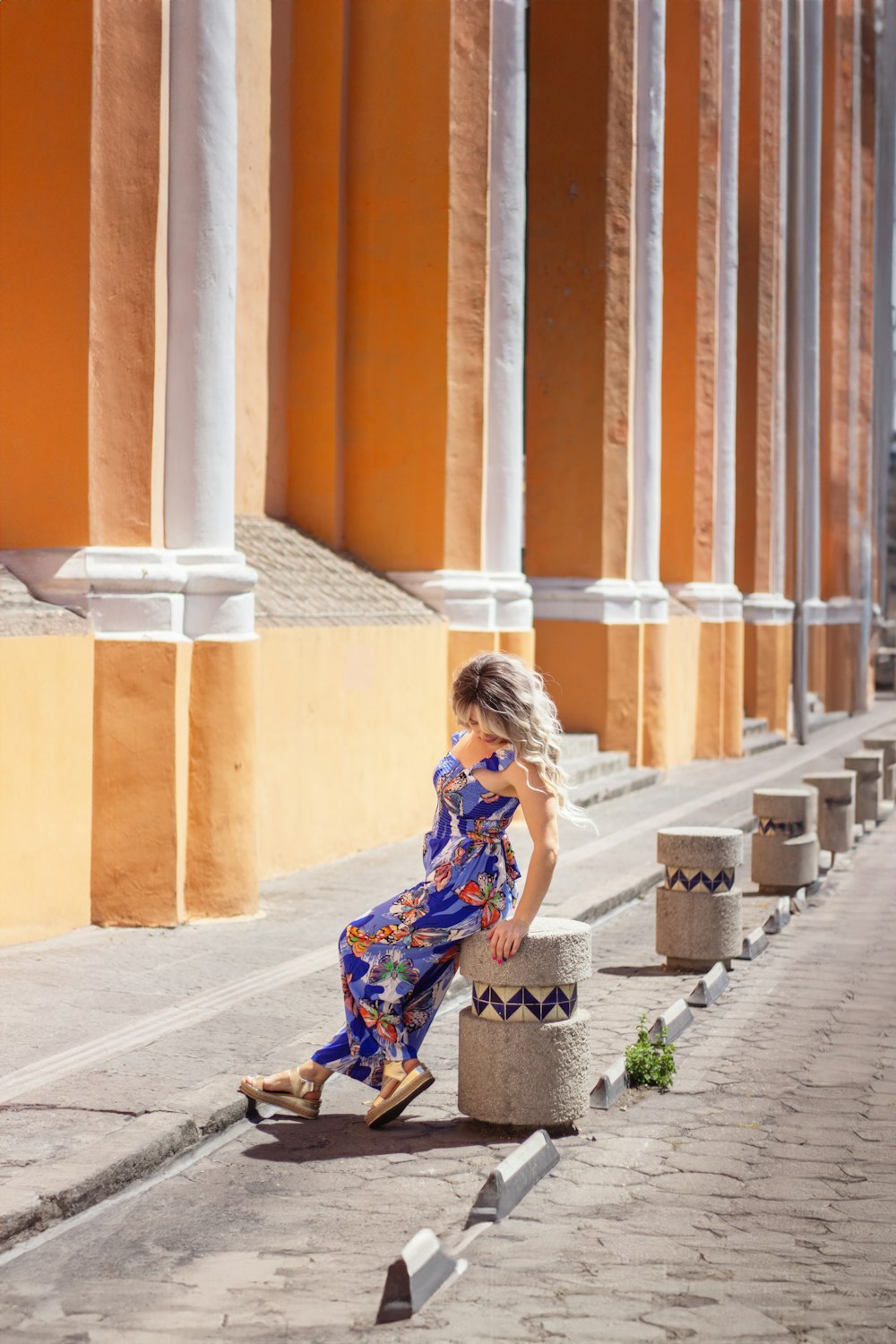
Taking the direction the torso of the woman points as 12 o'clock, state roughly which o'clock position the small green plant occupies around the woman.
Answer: The small green plant is roughly at 6 o'clock from the woman.

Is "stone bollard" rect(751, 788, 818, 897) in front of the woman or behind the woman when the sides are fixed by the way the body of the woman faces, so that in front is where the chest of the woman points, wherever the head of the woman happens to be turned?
behind

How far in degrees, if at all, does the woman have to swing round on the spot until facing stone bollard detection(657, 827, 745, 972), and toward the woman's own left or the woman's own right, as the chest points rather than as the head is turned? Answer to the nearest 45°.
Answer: approximately 135° to the woman's own right

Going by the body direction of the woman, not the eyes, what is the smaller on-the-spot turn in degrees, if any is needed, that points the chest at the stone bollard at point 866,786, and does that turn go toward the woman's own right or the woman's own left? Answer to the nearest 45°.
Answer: approximately 135° to the woman's own right

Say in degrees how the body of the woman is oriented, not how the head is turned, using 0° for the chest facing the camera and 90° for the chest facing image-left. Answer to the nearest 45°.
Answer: approximately 45°

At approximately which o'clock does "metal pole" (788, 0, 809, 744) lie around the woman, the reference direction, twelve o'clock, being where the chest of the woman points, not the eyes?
The metal pole is roughly at 5 o'clock from the woman.

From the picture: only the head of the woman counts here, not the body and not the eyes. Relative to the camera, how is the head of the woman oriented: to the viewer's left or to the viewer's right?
to the viewer's left

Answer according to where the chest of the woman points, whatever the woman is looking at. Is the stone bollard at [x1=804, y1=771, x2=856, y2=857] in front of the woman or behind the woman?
behind
